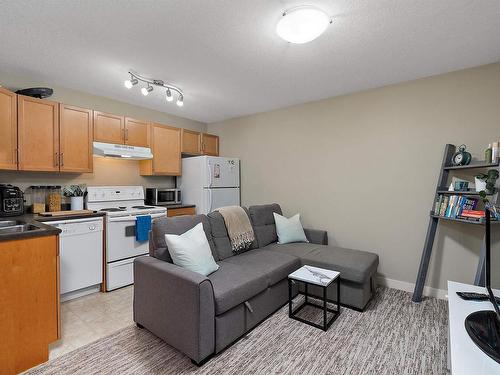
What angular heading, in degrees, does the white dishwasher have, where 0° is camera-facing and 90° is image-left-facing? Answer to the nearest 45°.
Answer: approximately 315°

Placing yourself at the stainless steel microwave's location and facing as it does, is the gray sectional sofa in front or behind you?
in front

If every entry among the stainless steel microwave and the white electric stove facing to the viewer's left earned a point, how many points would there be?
0

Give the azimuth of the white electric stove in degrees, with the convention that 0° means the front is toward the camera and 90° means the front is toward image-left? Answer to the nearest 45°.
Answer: approximately 315°

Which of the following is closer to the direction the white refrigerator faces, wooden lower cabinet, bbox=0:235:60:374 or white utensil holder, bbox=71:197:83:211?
the wooden lower cabinet

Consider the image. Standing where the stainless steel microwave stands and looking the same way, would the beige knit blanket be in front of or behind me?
in front

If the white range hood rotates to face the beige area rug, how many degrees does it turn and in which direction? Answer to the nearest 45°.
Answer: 0° — it already faces it

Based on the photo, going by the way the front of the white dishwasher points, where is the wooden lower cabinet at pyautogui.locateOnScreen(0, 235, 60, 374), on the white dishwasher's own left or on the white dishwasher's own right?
on the white dishwasher's own right

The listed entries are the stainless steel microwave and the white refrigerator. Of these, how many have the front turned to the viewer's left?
0
